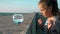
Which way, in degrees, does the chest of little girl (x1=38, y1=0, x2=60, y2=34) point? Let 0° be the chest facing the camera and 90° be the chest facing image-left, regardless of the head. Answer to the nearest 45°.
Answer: approximately 45°
